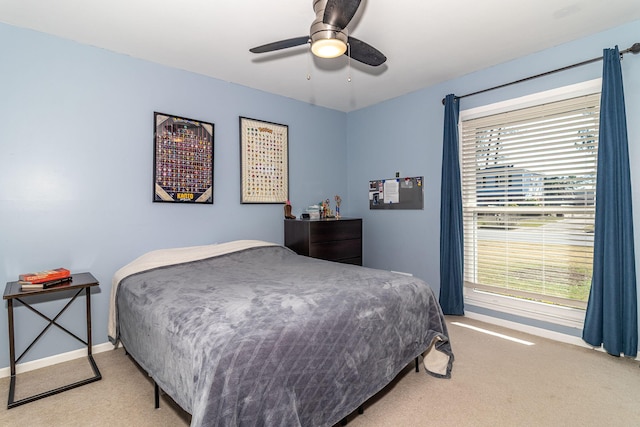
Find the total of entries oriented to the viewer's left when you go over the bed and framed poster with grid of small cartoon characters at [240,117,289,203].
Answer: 0

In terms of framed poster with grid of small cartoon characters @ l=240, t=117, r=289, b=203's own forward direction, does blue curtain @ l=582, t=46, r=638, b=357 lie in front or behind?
in front

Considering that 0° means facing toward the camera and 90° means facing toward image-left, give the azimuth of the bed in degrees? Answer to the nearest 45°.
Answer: approximately 315°

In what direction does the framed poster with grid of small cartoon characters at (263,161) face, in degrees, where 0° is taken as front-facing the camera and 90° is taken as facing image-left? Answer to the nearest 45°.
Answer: approximately 315°

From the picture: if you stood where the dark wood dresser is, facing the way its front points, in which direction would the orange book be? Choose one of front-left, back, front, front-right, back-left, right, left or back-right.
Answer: right

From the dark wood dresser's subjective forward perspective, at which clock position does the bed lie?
The bed is roughly at 2 o'clock from the dark wood dresser.

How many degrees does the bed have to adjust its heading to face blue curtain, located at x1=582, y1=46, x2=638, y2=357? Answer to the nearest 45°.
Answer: approximately 45° to its left

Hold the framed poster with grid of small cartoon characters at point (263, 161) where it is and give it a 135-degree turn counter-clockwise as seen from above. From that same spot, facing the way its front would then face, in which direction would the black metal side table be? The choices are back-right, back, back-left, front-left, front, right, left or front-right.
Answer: back-left

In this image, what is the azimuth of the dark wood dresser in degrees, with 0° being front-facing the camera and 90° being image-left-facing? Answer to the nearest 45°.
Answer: approximately 315°

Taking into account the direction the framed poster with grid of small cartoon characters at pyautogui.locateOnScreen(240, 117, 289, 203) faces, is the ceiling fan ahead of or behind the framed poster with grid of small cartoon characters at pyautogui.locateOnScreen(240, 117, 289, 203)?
ahead

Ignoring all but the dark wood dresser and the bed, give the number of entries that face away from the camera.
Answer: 0

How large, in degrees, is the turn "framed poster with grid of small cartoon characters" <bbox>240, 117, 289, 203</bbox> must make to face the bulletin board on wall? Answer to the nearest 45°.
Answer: approximately 45° to its left
